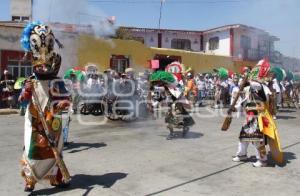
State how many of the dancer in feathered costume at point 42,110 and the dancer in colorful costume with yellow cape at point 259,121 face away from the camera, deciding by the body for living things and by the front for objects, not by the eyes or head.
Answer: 0

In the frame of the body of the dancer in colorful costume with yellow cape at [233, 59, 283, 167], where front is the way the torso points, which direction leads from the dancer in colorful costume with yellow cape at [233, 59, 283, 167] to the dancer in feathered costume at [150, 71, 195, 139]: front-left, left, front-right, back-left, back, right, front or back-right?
right

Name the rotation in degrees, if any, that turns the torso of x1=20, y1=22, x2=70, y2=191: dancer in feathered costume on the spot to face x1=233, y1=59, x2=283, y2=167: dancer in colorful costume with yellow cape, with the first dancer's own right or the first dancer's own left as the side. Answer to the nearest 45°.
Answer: approximately 90° to the first dancer's own left

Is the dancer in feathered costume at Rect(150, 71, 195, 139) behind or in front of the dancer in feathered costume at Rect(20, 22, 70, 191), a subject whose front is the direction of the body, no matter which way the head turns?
behind

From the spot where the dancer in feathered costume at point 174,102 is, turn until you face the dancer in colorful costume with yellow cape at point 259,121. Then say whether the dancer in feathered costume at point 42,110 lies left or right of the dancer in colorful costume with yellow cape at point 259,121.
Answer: right

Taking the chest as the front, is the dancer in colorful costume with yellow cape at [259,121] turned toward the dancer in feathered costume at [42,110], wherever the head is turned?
yes

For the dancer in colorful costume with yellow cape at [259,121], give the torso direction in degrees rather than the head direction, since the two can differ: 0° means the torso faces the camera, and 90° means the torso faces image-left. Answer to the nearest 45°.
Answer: approximately 45°

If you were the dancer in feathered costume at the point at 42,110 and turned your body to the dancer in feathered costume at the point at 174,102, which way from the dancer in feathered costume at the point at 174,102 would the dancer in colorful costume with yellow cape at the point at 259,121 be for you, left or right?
right

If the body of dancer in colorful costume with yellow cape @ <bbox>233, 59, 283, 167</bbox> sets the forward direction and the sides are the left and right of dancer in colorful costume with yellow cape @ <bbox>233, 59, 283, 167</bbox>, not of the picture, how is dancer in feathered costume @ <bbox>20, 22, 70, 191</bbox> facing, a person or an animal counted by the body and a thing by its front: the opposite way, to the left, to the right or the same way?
to the left
